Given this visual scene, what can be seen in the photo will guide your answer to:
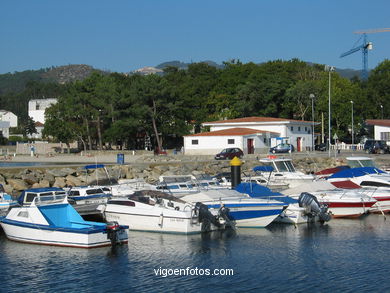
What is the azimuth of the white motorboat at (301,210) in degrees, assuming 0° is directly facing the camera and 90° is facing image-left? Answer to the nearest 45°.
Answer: approximately 135°

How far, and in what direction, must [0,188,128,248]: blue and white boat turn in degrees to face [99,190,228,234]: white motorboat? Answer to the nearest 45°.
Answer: approximately 135° to its right

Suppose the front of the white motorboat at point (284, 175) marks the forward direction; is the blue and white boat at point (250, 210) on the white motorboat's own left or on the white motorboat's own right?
on the white motorboat's own right

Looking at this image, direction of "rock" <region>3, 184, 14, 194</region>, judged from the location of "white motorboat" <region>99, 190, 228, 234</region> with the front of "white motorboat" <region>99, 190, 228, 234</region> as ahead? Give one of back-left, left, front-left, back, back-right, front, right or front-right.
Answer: front

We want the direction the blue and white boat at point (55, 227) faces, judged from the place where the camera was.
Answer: facing away from the viewer and to the left of the viewer

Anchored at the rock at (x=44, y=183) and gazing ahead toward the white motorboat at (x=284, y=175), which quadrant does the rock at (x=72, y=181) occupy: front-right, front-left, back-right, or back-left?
front-left

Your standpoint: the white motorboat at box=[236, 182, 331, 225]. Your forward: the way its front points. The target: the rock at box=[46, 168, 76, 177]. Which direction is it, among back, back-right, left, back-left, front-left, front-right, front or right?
front

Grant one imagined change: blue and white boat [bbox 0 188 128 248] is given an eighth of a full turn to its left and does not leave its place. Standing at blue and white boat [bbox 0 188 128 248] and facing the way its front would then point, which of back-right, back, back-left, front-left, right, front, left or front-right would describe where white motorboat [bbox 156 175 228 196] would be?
back-right

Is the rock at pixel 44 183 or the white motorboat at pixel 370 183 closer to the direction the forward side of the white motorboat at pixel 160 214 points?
the rock

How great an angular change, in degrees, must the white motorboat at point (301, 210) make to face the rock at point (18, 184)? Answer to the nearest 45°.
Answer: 0° — it already faces it
